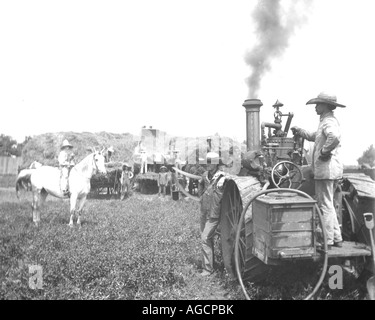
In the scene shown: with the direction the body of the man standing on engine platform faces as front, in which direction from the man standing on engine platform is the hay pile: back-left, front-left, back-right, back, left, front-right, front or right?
front-right

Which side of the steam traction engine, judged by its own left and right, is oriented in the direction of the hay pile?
front

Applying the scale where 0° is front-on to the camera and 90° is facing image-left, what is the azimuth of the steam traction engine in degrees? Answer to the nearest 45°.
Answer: approximately 135°

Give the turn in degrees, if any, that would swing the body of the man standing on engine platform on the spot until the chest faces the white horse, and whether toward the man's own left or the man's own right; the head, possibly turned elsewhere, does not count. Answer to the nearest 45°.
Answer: approximately 45° to the man's own right

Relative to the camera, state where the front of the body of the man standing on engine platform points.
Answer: to the viewer's left

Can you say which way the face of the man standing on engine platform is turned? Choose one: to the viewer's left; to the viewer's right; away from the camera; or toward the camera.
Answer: to the viewer's left
